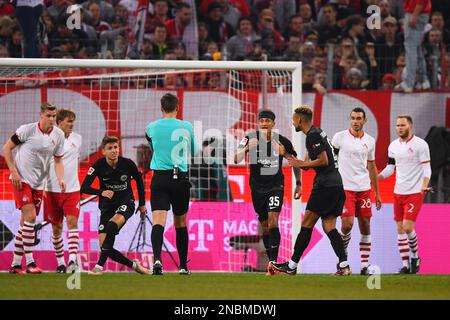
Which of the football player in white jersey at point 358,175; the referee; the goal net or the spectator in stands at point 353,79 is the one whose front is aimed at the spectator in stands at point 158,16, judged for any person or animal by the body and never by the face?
the referee

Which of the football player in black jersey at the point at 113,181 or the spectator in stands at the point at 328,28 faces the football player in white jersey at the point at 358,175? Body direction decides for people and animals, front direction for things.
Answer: the spectator in stands

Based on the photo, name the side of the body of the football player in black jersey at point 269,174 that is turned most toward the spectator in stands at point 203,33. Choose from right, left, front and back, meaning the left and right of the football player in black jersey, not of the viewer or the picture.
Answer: back

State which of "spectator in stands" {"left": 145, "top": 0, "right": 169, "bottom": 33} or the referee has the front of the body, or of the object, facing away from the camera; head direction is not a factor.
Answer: the referee

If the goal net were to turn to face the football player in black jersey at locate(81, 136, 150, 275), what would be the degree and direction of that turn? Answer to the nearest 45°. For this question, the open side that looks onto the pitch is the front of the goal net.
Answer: approximately 45° to its right

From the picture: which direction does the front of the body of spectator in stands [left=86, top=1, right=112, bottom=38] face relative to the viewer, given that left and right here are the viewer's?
facing the viewer

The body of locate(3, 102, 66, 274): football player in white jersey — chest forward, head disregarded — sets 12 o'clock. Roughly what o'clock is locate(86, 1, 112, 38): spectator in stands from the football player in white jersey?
The spectator in stands is roughly at 8 o'clock from the football player in white jersey.

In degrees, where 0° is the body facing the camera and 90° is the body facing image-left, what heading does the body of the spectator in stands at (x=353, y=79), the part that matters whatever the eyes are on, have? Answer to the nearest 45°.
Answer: approximately 0°

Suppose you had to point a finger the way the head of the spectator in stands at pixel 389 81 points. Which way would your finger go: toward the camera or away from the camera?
toward the camera

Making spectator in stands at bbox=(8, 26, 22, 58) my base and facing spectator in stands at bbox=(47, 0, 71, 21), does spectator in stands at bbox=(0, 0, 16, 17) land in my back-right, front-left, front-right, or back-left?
front-left

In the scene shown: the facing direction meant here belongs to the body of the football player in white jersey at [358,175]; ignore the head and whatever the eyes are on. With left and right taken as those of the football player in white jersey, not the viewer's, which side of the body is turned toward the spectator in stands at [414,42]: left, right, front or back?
back

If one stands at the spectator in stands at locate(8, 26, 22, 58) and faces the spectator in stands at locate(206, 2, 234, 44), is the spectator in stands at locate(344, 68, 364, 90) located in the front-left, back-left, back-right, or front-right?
front-right

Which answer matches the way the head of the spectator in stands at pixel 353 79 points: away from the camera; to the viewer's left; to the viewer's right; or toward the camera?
toward the camera

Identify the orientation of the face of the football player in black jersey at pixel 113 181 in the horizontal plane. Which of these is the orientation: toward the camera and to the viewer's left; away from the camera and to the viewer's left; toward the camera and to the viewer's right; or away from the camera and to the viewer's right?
toward the camera and to the viewer's right

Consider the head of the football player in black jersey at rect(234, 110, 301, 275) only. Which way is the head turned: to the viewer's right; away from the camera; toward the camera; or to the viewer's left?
toward the camera

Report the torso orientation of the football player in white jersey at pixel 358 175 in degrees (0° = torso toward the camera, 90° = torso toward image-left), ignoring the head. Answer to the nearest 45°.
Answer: approximately 0°

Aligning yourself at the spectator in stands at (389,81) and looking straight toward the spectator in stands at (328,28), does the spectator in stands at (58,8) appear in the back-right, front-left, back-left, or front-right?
front-left

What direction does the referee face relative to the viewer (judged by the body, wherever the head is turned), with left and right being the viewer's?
facing away from the viewer

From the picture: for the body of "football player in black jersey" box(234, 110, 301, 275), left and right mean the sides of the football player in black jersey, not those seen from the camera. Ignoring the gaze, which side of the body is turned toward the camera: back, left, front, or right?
front

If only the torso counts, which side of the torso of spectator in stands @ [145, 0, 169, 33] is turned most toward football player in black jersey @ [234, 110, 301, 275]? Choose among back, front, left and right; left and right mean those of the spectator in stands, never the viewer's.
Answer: front
